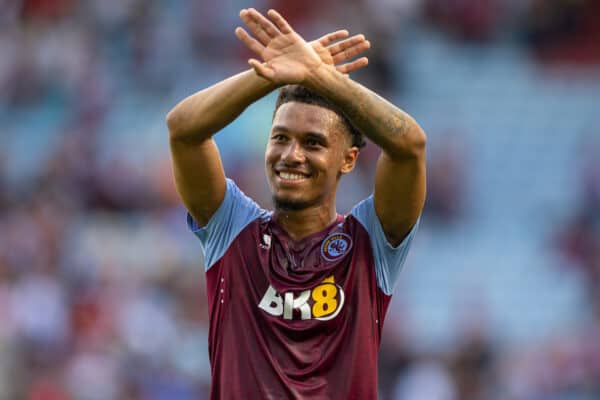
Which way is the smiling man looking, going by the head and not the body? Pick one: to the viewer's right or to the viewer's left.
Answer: to the viewer's left

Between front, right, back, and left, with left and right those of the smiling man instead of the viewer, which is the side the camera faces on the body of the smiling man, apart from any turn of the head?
front
